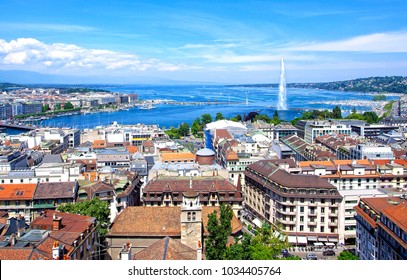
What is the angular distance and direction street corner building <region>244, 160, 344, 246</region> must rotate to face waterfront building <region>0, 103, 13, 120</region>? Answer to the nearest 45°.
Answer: approximately 135° to its right

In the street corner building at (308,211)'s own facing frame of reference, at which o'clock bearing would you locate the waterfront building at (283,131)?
the waterfront building at (283,131) is roughly at 6 o'clock from the street corner building at (308,211).

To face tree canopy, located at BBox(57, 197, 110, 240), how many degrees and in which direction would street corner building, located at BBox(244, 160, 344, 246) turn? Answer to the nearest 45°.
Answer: approximately 45° to its right

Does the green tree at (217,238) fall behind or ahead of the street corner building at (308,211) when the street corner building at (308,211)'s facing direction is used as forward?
ahead

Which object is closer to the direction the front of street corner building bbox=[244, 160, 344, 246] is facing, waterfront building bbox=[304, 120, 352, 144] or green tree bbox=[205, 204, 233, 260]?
the green tree

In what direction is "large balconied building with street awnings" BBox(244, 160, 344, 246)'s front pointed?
toward the camera

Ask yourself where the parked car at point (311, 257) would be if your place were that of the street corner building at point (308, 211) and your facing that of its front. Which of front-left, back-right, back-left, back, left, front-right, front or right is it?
front

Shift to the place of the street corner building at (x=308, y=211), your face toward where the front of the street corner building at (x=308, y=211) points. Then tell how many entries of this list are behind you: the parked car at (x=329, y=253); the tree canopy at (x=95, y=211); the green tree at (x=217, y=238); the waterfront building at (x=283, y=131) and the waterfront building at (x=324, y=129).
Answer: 2

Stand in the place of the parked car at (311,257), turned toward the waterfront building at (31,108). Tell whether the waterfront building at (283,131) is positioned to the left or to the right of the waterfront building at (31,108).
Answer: right

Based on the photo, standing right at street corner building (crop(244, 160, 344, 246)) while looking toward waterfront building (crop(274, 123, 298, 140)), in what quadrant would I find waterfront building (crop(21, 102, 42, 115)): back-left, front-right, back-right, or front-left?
front-left

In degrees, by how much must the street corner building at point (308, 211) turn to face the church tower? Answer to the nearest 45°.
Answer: approximately 45° to its right

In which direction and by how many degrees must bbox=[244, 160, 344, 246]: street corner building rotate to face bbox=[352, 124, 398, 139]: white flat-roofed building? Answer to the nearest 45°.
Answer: approximately 180°

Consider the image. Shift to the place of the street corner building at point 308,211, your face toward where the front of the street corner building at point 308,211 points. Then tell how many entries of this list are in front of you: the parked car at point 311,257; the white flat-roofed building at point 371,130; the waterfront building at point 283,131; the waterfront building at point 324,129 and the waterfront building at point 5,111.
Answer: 1

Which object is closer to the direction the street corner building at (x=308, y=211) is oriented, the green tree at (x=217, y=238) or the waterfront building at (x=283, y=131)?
the green tree

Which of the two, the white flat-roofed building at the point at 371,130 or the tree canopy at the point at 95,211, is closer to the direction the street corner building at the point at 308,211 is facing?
the tree canopy

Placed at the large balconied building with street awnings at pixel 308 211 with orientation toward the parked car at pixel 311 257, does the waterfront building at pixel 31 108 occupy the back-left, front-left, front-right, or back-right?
back-right

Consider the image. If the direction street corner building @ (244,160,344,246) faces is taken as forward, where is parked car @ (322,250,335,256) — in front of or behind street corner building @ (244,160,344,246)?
in front
